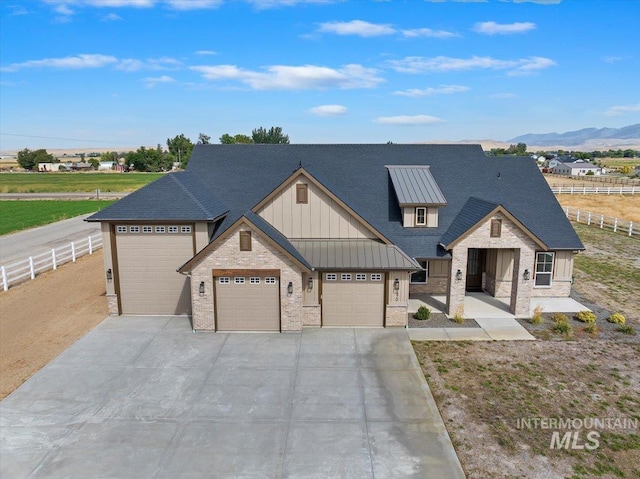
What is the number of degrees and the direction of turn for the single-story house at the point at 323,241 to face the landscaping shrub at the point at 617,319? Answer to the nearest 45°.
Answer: approximately 90° to its left

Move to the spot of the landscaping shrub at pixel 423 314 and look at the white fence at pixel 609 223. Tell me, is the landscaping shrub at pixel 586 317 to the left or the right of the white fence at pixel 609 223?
right

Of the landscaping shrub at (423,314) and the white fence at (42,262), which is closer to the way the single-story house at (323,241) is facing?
the landscaping shrub

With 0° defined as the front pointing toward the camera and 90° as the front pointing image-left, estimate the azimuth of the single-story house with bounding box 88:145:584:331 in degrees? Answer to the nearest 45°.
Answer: approximately 0°

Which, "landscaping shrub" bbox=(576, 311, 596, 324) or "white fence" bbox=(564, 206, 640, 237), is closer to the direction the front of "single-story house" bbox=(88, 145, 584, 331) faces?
the landscaping shrub

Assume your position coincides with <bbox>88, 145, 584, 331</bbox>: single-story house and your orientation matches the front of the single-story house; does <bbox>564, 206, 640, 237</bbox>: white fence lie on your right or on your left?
on your left

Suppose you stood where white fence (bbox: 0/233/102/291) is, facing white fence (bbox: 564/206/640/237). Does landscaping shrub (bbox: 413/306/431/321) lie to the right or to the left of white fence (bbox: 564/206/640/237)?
right

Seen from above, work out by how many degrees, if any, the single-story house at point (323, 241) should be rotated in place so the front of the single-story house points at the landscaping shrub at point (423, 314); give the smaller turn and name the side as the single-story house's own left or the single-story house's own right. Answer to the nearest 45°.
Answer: approximately 90° to the single-story house's own left

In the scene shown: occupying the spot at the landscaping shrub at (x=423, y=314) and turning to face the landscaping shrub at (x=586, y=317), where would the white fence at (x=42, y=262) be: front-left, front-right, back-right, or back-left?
back-left

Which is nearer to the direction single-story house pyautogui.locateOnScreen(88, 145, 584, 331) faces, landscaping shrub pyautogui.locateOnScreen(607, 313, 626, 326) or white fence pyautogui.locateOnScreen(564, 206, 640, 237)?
the landscaping shrub

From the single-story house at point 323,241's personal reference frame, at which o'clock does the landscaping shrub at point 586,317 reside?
The landscaping shrub is roughly at 9 o'clock from the single-story house.

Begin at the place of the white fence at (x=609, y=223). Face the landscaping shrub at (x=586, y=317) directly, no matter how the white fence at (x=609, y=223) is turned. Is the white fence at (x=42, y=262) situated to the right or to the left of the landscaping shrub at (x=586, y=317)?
right

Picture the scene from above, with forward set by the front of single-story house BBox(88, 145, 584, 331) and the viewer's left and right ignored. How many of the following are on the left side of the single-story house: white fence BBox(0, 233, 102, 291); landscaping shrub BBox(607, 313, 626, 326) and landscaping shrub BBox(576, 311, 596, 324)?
2
